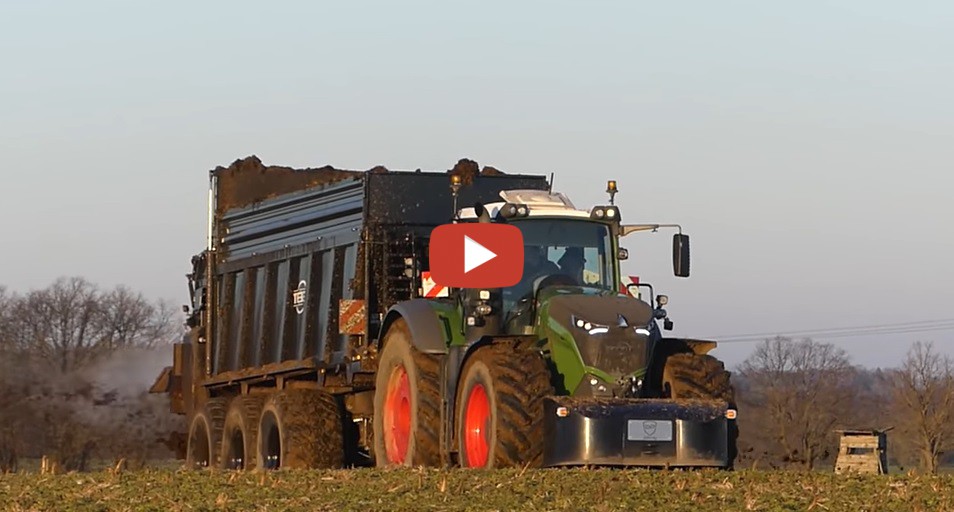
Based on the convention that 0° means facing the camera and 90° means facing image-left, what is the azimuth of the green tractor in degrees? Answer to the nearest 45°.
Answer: approximately 315°

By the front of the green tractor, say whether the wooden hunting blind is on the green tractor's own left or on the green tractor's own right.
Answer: on the green tractor's own left
